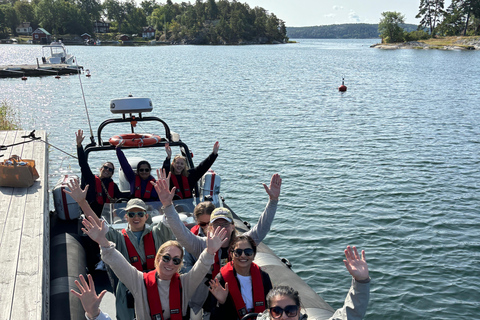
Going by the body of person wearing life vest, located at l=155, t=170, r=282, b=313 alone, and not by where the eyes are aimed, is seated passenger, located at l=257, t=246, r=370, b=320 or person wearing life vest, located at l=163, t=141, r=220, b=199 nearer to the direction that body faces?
the seated passenger

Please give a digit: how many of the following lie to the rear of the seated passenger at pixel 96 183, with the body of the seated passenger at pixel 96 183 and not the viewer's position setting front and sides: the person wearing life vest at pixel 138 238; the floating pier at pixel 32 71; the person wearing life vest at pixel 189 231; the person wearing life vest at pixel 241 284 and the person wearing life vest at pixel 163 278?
1

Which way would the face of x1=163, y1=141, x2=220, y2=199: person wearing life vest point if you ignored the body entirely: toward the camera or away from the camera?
toward the camera

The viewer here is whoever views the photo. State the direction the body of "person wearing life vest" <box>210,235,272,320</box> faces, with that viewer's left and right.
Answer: facing the viewer

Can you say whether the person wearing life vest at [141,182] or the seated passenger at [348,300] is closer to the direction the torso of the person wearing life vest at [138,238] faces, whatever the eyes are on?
the seated passenger

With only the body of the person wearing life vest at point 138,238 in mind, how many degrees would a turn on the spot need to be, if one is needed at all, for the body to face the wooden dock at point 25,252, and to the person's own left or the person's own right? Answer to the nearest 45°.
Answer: approximately 90° to the person's own right

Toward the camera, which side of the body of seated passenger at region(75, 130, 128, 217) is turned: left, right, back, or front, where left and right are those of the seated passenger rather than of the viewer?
front

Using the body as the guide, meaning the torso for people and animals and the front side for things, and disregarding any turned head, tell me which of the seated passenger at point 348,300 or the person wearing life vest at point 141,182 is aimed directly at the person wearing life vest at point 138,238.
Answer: the person wearing life vest at point 141,182

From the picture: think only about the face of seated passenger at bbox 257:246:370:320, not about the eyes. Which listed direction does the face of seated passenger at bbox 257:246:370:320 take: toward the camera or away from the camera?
toward the camera

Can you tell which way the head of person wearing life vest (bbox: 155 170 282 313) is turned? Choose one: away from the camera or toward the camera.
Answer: toward the camera

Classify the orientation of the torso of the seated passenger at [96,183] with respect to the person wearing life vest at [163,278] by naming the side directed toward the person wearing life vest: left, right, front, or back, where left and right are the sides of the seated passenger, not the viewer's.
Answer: front

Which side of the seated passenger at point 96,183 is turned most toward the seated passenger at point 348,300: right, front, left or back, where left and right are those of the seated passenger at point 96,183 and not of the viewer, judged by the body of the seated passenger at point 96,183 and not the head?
front

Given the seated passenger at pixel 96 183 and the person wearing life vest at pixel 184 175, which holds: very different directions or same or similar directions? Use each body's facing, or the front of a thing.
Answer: same or similar directions

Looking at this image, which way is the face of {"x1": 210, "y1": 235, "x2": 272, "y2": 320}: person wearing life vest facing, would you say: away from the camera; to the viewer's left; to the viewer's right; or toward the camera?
toward the camera

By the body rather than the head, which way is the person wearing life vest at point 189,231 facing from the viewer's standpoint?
toward the camera

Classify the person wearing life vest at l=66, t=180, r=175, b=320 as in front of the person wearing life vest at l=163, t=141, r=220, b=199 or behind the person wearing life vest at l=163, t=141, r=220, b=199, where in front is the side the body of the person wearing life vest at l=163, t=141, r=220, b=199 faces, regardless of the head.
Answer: in front

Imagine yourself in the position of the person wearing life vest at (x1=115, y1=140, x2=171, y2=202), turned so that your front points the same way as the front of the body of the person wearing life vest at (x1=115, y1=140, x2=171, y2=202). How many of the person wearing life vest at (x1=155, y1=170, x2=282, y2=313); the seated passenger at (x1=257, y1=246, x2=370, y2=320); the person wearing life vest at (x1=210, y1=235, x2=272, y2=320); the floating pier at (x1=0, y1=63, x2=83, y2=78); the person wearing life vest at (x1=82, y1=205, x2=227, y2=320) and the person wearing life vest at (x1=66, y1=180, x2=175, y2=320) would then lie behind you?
1
